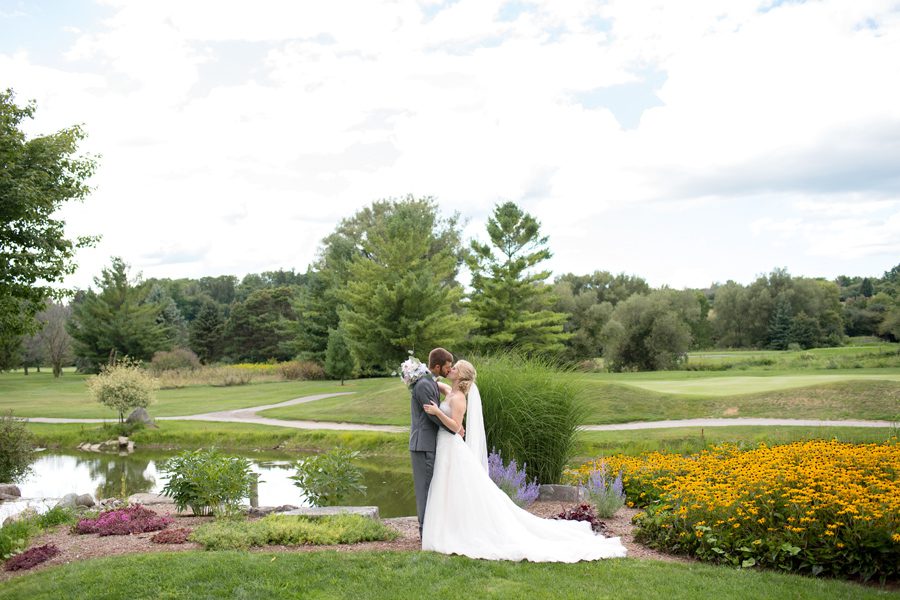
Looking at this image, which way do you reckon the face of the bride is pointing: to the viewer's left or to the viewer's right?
to the viewer's left

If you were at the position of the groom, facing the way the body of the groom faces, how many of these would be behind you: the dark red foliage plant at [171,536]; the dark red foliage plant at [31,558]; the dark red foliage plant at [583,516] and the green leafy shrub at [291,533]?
3

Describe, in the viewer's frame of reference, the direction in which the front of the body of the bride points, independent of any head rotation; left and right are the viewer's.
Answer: facing to the left of the viewer

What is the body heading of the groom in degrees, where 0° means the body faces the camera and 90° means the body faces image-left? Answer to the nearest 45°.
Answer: approximately 270°

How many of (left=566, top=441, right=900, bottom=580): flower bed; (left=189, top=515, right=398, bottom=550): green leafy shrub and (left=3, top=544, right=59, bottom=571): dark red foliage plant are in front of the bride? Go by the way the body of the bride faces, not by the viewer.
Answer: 2

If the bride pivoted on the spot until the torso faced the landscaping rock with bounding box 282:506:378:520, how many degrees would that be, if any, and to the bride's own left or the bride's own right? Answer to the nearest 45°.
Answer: approximately 45° to the bride's own right

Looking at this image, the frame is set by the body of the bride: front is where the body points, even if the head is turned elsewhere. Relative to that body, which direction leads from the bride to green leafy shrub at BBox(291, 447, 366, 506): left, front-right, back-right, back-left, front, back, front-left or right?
front-right

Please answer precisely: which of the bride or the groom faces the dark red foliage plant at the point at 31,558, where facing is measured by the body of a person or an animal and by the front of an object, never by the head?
the bride

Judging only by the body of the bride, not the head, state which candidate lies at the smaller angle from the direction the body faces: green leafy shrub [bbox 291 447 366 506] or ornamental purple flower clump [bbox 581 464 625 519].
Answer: the green leafy shrub

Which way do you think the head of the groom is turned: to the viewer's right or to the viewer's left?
to the viewer's right

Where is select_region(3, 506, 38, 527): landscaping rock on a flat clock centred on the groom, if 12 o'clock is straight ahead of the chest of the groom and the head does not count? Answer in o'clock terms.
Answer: The landscaping rock is roughly at 7 o'clock from the groom.

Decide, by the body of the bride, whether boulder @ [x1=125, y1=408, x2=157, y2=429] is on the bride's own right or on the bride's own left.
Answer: on the bride's own right

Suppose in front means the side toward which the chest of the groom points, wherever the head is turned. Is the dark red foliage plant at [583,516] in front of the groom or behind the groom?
in front

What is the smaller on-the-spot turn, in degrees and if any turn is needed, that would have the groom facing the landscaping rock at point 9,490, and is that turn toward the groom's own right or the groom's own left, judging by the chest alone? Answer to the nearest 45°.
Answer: approximately 135° to the groom's own left

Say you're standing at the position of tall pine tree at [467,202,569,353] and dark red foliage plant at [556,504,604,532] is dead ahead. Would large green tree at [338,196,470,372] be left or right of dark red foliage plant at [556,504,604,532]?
right

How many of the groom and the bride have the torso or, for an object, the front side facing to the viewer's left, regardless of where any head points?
1

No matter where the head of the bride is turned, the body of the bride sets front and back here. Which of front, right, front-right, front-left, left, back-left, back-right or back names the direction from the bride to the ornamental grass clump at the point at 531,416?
right

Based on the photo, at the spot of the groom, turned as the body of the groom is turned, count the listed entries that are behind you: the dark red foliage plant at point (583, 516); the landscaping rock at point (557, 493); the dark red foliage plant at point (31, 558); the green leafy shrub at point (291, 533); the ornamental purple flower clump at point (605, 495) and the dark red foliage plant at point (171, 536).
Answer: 3

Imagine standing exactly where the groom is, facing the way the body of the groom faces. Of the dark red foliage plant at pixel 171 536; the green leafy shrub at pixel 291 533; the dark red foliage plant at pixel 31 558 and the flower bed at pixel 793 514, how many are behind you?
3
